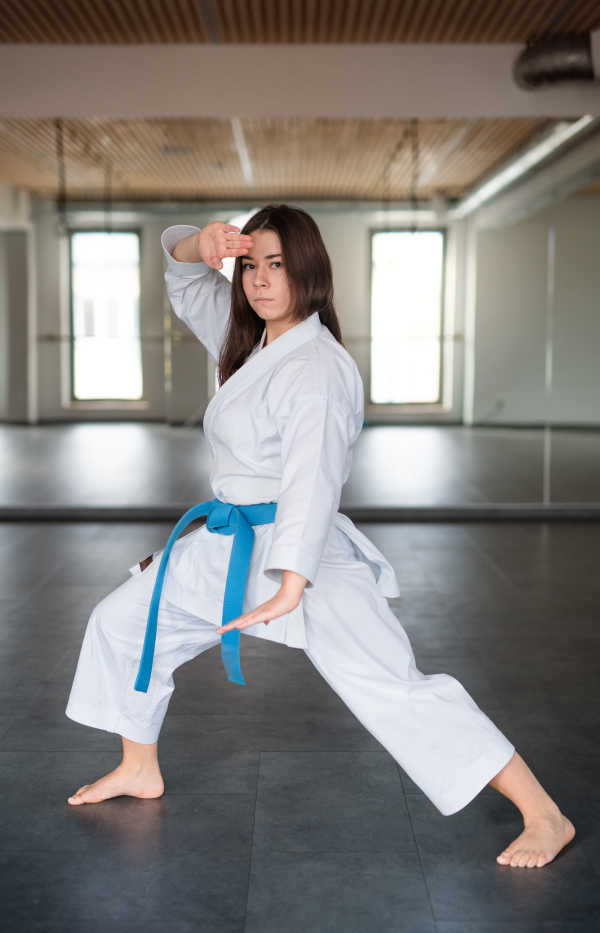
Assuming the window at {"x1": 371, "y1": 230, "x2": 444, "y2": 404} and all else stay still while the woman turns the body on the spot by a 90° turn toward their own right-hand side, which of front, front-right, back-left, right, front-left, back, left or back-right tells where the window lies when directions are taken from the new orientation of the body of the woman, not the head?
front-right

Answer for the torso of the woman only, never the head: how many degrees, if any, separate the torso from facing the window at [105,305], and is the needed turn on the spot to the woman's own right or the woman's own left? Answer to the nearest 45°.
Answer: approximately 135° to the woman's own right

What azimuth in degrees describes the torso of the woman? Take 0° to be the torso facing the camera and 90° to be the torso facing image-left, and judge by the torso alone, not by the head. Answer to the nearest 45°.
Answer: approximately 45°

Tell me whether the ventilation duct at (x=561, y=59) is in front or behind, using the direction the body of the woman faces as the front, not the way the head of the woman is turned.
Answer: behind

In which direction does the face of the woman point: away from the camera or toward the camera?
toward the camera

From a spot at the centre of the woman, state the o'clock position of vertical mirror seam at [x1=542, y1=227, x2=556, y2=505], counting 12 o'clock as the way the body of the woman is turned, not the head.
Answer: The vertical mirror seam is roughly at 5 o'clock from the woman.
